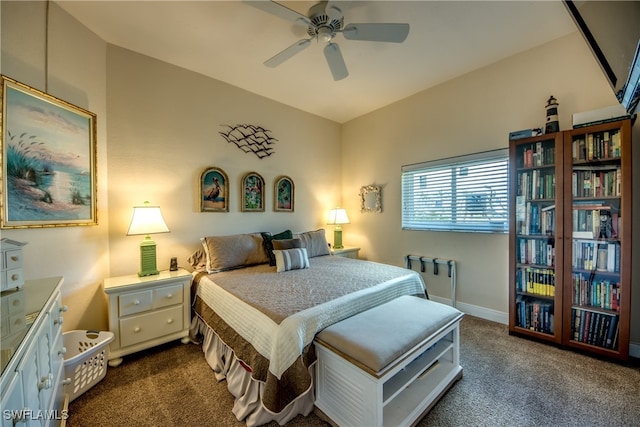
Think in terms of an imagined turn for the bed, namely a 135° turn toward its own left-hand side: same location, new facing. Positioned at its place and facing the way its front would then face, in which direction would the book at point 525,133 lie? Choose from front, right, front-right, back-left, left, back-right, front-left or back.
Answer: right

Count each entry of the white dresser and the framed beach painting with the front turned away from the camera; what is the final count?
0

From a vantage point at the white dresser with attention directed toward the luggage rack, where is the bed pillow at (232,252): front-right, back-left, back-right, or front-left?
front-left

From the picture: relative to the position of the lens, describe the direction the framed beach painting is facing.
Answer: facing the viewer and to the right of the viewer

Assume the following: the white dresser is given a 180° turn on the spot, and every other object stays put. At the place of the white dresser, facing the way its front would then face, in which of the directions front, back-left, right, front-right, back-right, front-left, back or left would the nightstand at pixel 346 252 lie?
back-right

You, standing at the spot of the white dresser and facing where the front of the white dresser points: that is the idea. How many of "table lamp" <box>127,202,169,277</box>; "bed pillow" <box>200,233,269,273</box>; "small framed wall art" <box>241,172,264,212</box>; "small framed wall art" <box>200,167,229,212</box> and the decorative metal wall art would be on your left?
5

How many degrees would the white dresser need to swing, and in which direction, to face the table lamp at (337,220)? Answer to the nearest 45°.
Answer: approximately 45° to its left

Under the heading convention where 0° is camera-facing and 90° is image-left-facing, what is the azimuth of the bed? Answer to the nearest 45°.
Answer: approximately 315°

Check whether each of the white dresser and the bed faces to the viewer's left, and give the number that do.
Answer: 0

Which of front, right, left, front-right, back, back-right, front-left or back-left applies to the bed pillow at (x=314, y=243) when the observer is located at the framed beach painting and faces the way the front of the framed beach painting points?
front-left

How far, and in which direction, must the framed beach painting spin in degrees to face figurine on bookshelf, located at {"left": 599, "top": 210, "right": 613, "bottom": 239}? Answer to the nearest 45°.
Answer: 0° — it already faces it

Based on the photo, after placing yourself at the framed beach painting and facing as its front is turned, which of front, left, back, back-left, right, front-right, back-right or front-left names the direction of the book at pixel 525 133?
front

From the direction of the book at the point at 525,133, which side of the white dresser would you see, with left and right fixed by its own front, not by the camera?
front

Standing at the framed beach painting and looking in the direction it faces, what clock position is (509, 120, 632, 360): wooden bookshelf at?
The wooden bookshelf is roughly at 12 o'clock from the framed beach painting.

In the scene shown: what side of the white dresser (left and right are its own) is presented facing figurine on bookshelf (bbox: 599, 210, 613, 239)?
front
